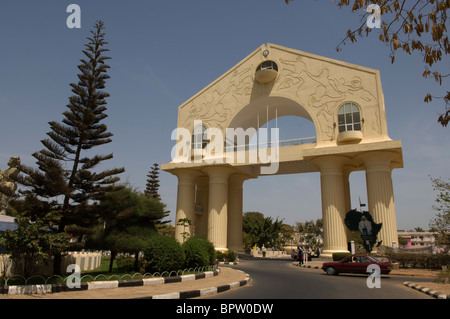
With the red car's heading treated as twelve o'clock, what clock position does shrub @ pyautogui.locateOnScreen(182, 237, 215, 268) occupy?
The shrub is roughly at 11 o'clock from the red car.

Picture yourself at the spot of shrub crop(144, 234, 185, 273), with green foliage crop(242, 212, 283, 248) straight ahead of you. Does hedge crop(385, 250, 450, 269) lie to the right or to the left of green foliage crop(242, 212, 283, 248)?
right

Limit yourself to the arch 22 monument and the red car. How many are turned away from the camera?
0

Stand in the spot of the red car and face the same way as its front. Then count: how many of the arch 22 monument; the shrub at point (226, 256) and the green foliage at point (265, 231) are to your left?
0

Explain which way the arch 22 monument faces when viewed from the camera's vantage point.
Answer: facing the viewer and to the left of the viewer

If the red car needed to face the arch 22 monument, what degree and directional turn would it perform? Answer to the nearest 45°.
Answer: approximately 45° to its right

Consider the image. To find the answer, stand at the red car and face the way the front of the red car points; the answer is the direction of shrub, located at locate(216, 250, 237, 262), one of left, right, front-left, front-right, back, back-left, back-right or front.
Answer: front-right

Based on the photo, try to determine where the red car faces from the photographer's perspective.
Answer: facing to the left of the viewer

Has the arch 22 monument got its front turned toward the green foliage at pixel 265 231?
no

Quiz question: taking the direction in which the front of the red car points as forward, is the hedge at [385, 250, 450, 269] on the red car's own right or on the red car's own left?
on the red car's own right

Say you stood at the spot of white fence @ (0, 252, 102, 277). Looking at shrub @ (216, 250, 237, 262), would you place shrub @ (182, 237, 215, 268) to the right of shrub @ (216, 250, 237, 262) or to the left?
right

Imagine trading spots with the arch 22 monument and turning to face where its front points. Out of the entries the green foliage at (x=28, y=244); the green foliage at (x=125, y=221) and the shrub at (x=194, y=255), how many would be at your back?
0

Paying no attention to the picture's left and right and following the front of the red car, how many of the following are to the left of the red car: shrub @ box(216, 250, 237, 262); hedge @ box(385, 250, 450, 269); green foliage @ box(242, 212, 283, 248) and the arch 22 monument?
0

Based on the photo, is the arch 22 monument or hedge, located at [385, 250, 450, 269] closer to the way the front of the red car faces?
the arch 22 monument

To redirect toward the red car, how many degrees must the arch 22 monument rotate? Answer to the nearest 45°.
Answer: approximately 45° to its left

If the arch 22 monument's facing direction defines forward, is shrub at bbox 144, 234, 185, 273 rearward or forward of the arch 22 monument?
forward
